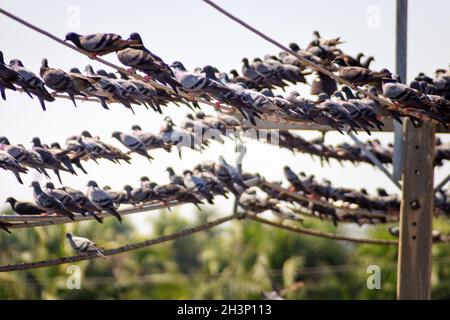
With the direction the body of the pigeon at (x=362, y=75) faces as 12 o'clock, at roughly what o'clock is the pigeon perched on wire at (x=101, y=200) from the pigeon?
The pigeon perched on wire is roughly at 12 o'clock from the pigeon.

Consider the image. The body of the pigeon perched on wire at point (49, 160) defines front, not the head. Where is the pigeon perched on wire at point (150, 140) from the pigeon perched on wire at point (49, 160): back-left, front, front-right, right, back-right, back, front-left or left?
back-right

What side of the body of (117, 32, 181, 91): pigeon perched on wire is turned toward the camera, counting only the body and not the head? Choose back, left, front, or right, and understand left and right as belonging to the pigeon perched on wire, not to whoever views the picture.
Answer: left

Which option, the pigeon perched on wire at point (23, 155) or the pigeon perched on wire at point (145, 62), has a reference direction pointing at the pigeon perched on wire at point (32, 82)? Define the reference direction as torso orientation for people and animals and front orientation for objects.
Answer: the pigeon perched on wire at point (145, 62)

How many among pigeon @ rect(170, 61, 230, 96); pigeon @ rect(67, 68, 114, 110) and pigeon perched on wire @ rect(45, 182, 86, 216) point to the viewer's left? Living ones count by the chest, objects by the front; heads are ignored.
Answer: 3

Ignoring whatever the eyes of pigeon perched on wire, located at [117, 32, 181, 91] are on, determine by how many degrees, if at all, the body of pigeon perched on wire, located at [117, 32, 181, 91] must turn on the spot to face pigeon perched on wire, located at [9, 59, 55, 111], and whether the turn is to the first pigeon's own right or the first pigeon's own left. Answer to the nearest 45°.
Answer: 0° — it already faces it

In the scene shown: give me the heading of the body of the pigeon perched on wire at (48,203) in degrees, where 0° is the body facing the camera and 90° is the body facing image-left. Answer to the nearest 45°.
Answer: approximately 90°

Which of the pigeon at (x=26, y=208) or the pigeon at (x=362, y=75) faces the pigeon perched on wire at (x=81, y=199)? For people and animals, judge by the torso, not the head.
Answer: the pigeon at (x=362, y=75)

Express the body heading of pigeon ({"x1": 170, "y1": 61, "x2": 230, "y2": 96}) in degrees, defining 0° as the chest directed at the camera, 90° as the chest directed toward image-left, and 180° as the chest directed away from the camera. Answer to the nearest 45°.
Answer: approximately 90°

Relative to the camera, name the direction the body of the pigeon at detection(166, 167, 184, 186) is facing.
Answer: to the viewer's left

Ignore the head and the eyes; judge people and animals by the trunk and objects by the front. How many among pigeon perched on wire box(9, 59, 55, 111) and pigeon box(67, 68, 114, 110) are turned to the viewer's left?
2

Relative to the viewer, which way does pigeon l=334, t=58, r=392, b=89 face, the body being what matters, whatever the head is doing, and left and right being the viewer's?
facing to the left of the viewer

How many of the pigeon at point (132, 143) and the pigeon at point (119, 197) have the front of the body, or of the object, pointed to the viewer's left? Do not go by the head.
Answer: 2
